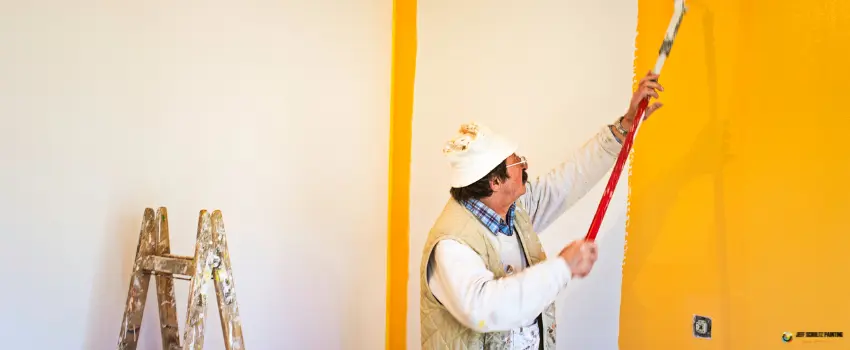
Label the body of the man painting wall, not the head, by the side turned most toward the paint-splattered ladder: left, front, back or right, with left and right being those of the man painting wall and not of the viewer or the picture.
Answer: back

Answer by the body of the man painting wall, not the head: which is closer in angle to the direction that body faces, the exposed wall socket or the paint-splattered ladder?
the exposed wall socket

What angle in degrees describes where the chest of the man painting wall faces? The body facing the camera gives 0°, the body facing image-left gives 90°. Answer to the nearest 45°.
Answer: approximately 270°

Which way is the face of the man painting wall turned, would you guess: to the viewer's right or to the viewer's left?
to the viewer's right

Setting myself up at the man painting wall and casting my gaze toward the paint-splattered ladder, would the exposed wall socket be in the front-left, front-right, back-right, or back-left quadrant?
back-right

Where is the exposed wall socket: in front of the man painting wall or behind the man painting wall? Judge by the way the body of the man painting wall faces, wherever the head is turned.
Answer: in front

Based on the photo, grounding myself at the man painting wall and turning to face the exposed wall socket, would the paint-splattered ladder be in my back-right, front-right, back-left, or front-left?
back-left
